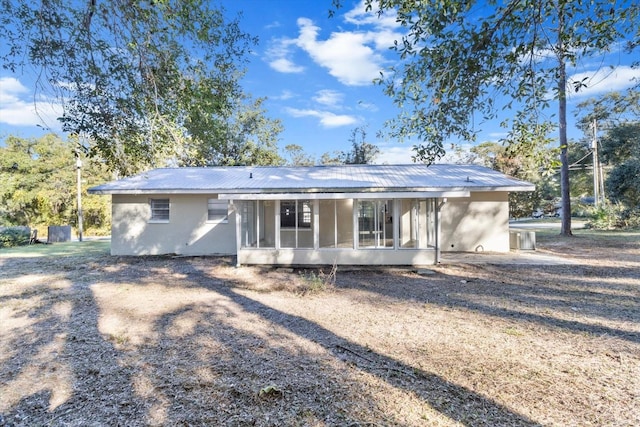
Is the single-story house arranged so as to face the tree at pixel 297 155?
yes

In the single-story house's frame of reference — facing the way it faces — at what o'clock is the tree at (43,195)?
The tree is roughly at 10 o'clock from the single-story house.

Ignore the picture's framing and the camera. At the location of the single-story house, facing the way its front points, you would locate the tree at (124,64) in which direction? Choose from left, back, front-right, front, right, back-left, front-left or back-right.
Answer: back

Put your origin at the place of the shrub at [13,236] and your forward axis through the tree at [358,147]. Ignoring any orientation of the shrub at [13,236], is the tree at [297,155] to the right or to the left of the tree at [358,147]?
left

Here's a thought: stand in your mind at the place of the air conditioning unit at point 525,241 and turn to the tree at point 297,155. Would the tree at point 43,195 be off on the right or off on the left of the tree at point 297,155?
left

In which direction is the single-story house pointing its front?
away from the camera
